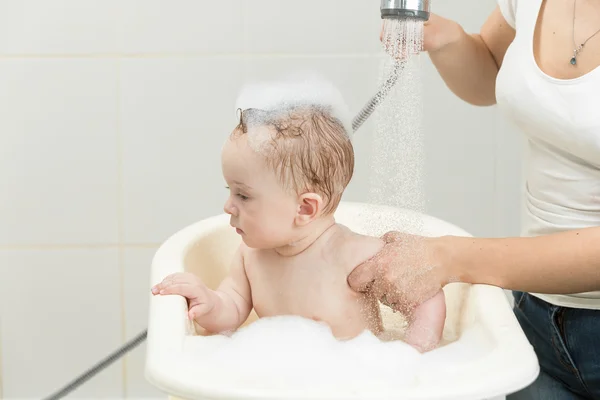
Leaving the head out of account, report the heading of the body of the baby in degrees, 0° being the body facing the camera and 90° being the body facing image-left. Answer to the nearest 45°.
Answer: approximately 45°

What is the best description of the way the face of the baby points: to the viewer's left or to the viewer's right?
to the viewer's left
